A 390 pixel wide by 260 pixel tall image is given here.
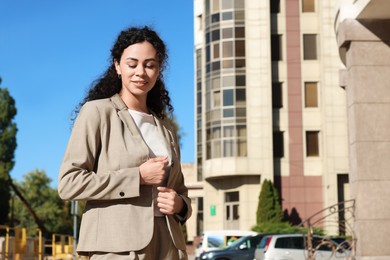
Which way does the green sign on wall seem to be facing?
toward the camera

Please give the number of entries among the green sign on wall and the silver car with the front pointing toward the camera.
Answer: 1

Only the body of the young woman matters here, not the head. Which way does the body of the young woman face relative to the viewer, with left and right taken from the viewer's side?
facing the viewer and to the right of the viewer

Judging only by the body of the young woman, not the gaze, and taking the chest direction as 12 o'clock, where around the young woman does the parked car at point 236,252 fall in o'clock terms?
The parked car is roughly at 8 o'clock from the young woman.

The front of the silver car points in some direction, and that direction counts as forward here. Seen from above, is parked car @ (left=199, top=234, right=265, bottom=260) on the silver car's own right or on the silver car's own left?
on the silver car's own left

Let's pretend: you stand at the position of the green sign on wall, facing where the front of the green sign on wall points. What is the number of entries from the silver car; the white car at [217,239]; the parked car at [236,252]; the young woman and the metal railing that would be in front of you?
5

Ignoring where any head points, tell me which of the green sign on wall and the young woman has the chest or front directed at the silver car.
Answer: the green sign on wall

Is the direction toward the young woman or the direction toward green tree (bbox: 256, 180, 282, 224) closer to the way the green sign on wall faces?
the young woman

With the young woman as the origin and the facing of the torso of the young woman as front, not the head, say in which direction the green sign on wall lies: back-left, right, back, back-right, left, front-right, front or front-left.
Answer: back-left
